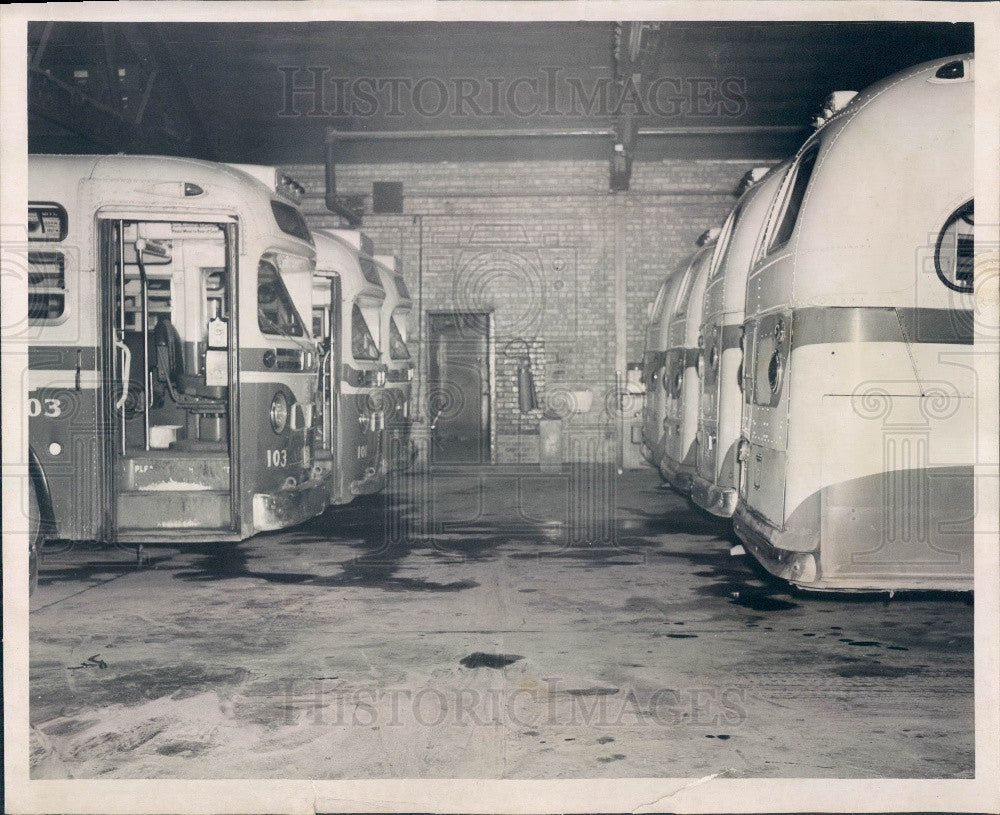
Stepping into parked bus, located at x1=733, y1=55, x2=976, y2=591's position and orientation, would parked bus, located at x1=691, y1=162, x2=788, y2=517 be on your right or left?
on your left

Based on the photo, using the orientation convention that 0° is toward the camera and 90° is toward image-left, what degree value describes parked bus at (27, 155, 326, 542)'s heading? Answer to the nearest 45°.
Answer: approximately 270°

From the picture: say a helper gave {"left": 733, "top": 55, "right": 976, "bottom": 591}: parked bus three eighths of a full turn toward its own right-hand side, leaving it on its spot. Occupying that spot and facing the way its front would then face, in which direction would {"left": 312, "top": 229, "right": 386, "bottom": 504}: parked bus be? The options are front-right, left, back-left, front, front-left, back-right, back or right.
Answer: right

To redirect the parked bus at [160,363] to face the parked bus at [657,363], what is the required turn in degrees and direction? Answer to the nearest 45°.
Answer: approximately 45° to its left

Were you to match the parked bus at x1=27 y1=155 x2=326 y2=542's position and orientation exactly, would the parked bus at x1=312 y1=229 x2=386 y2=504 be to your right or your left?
on your left

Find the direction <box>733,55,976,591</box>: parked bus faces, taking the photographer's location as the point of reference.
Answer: facing to the right of the viewer

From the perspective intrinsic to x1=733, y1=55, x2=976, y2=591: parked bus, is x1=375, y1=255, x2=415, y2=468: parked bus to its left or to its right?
on its left

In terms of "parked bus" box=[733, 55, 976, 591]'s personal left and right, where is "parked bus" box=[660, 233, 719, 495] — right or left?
on its left
